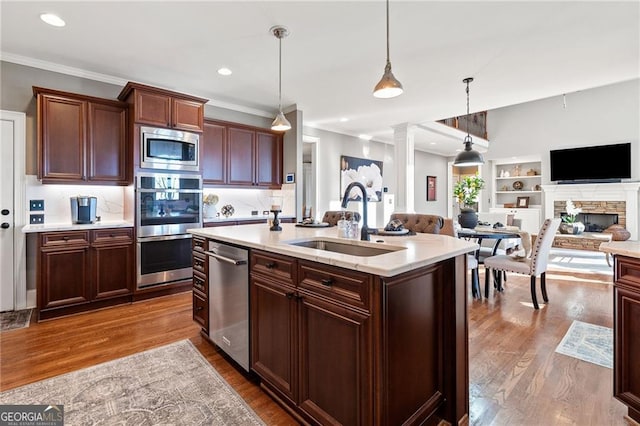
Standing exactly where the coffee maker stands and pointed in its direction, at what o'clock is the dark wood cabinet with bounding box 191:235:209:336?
The dark wood cabinet is roughly at 11 o'clock from the coffee maker.

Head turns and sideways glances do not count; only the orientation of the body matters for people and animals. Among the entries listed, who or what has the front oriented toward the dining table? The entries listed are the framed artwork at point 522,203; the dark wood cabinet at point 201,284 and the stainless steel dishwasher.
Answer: the framed artwork

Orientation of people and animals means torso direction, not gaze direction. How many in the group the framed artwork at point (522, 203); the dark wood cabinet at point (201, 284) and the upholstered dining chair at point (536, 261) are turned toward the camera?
1

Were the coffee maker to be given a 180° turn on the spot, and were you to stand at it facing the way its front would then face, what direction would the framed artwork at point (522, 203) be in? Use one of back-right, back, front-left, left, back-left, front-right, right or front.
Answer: right

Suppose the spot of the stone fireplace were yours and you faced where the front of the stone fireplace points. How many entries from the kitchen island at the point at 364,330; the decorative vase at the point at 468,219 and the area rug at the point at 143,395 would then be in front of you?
3

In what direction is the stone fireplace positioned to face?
toward the camera

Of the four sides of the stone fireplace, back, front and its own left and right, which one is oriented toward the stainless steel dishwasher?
front

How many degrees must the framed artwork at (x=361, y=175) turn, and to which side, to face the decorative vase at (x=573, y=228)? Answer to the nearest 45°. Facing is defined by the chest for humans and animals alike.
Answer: approximately 45° to its left

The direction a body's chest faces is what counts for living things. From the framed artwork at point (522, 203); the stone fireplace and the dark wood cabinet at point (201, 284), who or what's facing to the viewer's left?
the dark wood cabinet

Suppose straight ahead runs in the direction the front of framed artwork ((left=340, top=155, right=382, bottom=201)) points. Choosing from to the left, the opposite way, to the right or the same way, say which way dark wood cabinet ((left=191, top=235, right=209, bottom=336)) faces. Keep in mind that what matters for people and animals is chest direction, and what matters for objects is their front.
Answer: to the right

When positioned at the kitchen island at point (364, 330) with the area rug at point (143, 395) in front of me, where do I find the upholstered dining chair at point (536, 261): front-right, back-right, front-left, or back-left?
back-right

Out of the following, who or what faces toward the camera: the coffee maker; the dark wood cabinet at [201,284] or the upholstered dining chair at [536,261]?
the coffee maker

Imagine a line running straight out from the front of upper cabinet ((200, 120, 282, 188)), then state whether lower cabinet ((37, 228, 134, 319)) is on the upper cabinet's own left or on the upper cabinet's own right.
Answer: on the upper cabinet's own right
